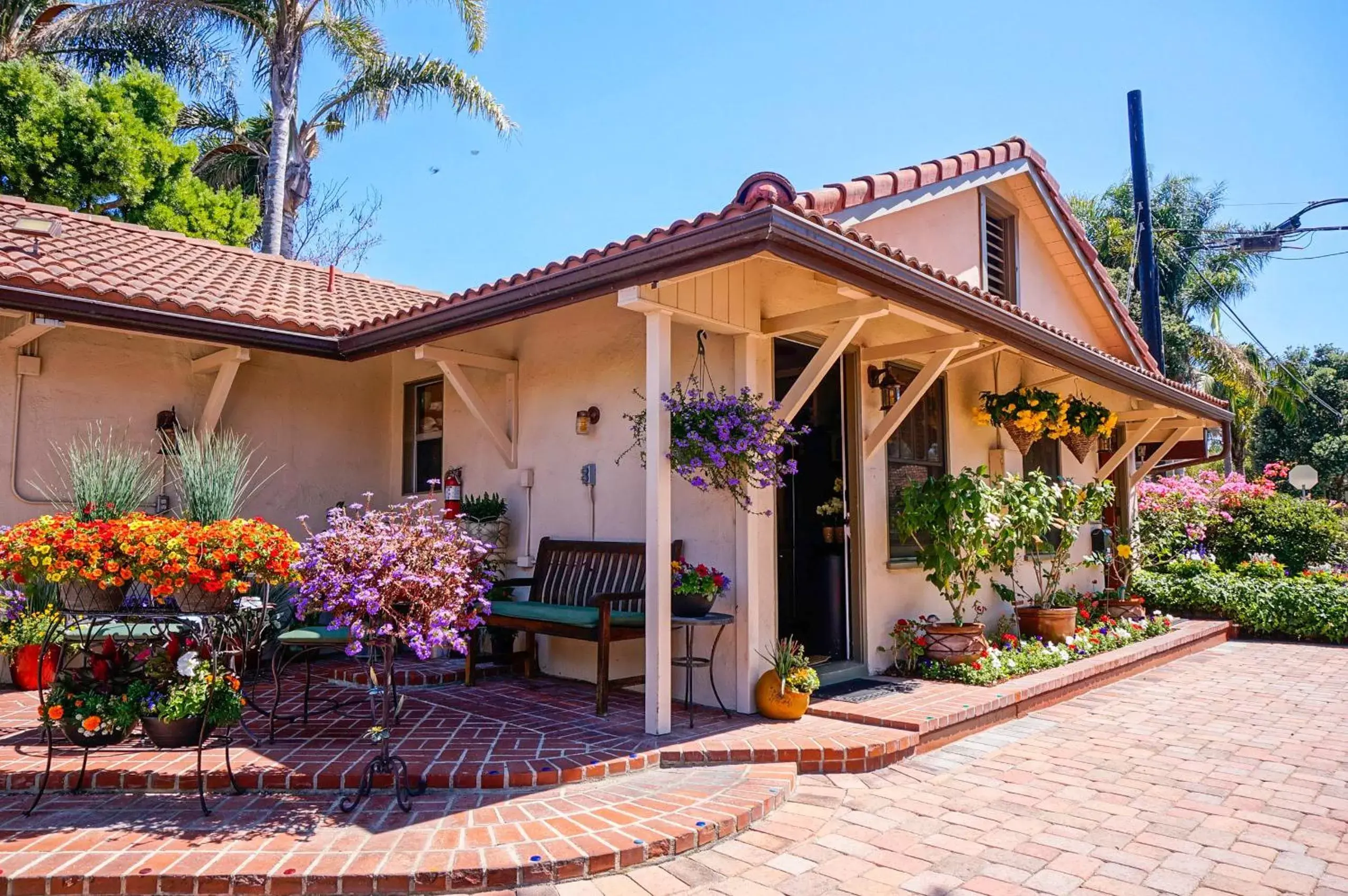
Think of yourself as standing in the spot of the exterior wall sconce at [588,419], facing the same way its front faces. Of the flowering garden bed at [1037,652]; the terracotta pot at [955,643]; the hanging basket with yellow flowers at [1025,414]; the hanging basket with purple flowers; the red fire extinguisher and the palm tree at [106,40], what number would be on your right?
2

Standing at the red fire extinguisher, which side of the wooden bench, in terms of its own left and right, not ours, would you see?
right

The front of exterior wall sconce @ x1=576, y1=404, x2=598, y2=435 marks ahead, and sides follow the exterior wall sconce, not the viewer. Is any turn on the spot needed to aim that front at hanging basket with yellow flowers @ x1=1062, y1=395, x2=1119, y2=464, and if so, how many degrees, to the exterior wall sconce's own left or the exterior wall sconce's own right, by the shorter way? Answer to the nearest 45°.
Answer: approximately 135° to the exterior wall sconce's own left

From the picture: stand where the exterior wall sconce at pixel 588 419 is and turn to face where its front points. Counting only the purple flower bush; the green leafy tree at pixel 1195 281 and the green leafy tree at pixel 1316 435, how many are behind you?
2

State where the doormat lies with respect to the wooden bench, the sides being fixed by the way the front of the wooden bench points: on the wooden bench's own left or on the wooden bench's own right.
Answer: on the wooden bench's own left

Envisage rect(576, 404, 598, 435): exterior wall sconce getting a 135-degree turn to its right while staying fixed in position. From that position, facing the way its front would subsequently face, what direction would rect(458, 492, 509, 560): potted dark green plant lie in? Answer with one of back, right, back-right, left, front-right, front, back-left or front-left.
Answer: front-left

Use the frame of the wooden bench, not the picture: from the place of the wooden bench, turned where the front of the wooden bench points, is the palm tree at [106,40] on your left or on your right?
on your right

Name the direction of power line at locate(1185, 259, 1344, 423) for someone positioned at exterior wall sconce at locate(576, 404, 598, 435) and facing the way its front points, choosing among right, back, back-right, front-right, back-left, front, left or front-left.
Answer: back

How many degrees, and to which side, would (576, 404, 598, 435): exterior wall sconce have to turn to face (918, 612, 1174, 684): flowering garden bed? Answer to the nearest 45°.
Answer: approximately 135° to its left

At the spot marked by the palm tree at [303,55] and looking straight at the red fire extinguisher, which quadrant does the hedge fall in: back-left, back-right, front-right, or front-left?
front-left

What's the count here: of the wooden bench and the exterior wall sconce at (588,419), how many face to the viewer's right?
0

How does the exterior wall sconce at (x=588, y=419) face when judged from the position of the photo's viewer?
facing the viewer and to the left of the viewer

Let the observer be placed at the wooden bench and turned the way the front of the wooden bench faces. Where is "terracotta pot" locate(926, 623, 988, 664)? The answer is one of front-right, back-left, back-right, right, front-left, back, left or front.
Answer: back-left

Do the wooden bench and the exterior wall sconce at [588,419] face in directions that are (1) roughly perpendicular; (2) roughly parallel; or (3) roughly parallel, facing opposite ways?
roughly parallel

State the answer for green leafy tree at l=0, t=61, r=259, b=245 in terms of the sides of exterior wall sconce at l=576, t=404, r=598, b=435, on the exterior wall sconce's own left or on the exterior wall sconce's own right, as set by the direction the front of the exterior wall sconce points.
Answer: on the exterior wall sconce's own right

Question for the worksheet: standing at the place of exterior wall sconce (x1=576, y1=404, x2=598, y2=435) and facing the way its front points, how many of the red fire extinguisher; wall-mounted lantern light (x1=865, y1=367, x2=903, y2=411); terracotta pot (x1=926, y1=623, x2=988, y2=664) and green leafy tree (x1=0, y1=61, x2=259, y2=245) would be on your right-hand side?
2
